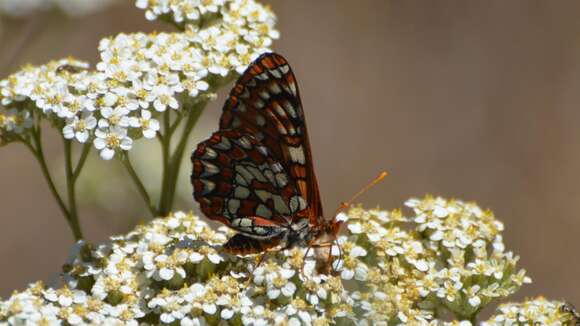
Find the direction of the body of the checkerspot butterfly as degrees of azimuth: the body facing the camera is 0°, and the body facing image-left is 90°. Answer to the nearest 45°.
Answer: approximately 270°

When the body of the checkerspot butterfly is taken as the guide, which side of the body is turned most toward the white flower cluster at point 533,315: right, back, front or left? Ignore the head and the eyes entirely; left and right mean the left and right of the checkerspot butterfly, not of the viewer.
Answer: front

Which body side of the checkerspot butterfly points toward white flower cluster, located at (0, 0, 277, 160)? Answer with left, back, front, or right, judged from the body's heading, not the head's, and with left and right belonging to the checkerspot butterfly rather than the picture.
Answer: back
